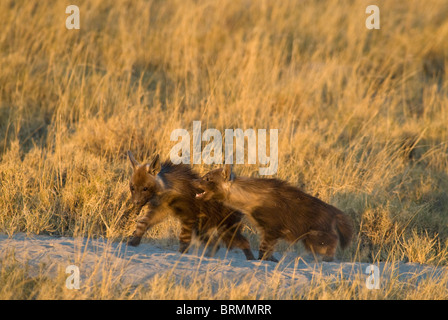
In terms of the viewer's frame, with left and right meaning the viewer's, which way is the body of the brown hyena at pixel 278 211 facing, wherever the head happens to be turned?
facing to the left of the viewer

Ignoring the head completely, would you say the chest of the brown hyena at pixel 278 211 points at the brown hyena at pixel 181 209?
yes
